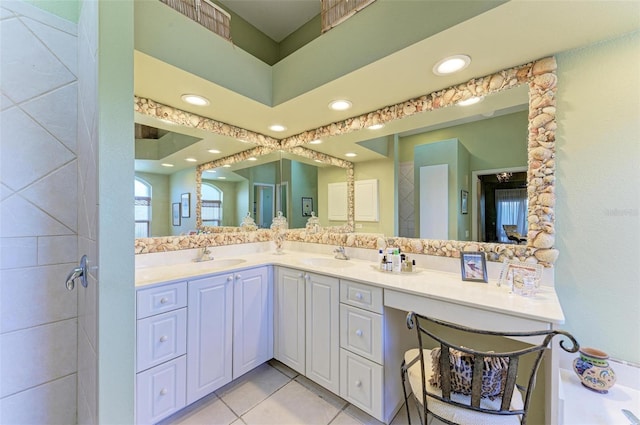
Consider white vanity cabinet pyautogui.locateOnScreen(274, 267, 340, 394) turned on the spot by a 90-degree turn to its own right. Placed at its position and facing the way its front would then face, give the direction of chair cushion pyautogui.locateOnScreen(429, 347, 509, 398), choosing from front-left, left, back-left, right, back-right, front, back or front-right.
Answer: back

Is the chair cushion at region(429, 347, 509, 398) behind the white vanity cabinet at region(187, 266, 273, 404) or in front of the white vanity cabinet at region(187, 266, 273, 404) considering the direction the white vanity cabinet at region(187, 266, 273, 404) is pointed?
in front

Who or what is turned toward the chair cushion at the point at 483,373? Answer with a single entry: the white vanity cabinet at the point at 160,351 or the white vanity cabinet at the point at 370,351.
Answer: the white vanity cabinet at the point at 160,351

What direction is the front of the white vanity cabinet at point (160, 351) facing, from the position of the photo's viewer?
facing the viewer and to the right of the viewer

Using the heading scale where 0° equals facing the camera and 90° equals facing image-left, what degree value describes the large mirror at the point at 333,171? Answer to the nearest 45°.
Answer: approximately 0°

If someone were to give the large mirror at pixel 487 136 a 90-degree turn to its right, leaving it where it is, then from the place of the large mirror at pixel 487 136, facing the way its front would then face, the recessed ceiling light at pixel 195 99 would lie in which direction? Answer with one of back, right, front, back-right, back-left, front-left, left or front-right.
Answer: front-left

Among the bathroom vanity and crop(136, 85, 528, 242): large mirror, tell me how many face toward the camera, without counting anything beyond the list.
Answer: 2

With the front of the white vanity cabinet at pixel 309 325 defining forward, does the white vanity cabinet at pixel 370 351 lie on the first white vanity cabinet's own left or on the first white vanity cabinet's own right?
on the first white vanity cabinet's own left
